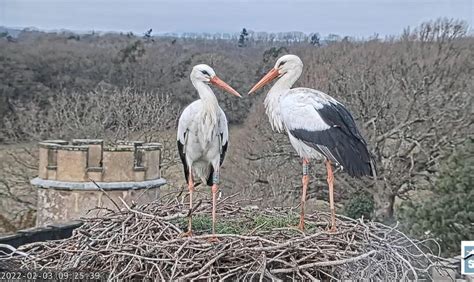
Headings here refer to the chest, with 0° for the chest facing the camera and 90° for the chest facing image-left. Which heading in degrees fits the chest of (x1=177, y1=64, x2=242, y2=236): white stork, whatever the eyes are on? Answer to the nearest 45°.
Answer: approximately 0°

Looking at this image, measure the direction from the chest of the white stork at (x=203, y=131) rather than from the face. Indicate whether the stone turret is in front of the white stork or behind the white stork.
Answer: behind
